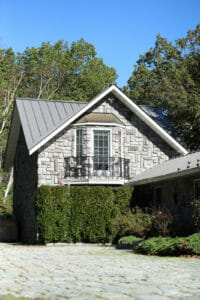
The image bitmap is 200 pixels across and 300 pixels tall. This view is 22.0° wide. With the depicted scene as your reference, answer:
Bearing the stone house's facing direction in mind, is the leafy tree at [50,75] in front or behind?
behind

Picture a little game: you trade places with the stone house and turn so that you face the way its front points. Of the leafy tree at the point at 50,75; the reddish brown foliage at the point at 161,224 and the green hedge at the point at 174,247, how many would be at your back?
1

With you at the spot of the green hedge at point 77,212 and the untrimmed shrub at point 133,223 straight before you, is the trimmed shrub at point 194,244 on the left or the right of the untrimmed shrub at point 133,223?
right

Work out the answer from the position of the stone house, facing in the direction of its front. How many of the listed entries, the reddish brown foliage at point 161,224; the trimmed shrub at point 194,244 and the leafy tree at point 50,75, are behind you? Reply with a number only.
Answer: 1

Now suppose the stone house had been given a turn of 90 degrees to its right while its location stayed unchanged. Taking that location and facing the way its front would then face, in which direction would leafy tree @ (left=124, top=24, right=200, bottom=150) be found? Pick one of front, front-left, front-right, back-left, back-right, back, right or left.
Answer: back-right

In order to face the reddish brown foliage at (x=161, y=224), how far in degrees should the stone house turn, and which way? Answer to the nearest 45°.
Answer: approximately 45° to its left

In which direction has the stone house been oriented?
toward the camera

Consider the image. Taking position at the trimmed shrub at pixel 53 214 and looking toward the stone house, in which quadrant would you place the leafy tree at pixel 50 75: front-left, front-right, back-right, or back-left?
front-left
